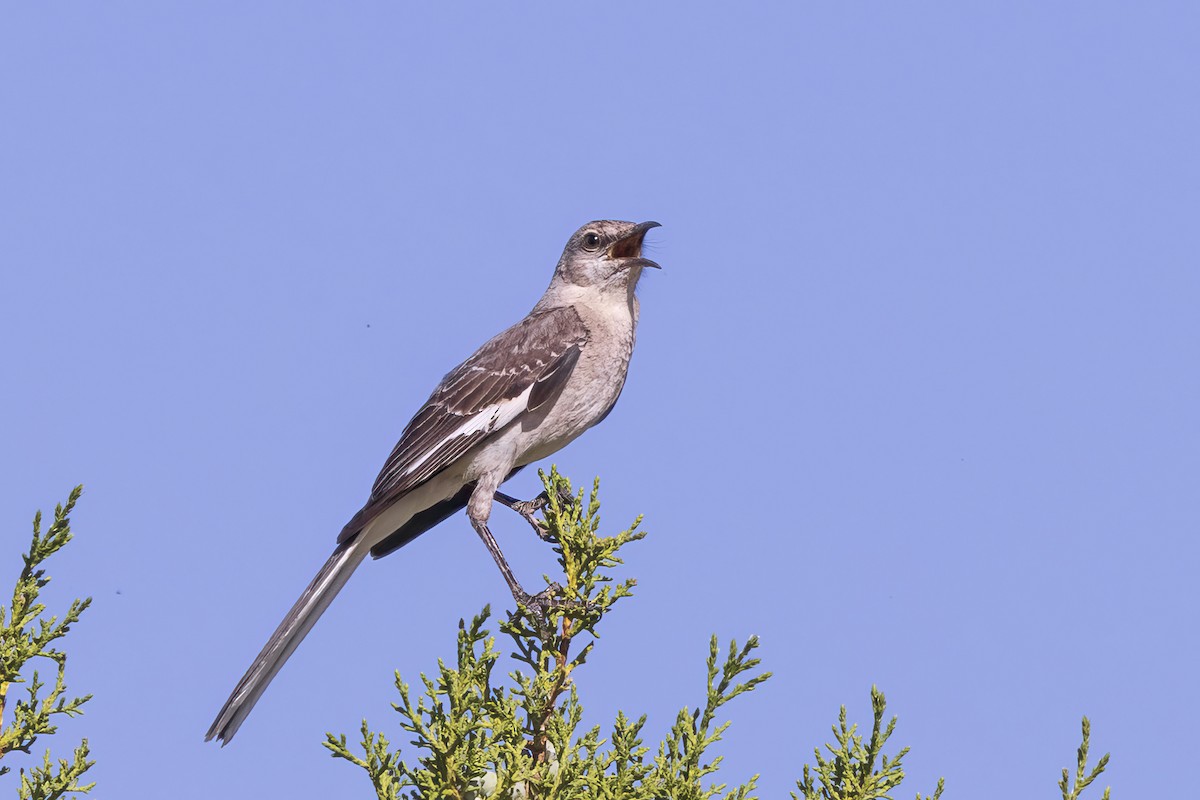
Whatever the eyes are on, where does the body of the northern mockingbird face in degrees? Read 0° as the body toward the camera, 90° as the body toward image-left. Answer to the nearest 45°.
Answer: approximately 270°
